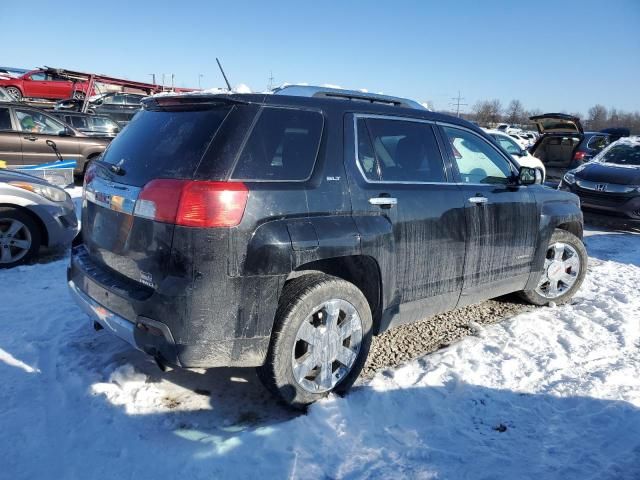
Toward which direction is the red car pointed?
to the viewer's left

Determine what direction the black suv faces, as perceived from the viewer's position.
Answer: facing away from the viewer and to the right of the viewer

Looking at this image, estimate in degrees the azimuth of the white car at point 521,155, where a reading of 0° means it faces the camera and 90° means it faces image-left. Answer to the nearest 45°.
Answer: approximately 315°

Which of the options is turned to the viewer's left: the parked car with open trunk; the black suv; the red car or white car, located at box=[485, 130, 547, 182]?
the red car

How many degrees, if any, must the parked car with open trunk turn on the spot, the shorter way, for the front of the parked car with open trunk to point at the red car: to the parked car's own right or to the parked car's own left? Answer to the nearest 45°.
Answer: approximately 135° to the parked car's own left

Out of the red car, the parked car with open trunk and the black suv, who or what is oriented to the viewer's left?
the red car

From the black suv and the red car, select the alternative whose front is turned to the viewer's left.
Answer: the red car

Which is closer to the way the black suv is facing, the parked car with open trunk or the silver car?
the parked car with open trunk

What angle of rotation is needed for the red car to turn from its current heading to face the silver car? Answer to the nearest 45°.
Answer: approximately 90° to its left

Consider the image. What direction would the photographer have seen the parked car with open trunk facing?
facing away from the viewer and to the right of the viewer
